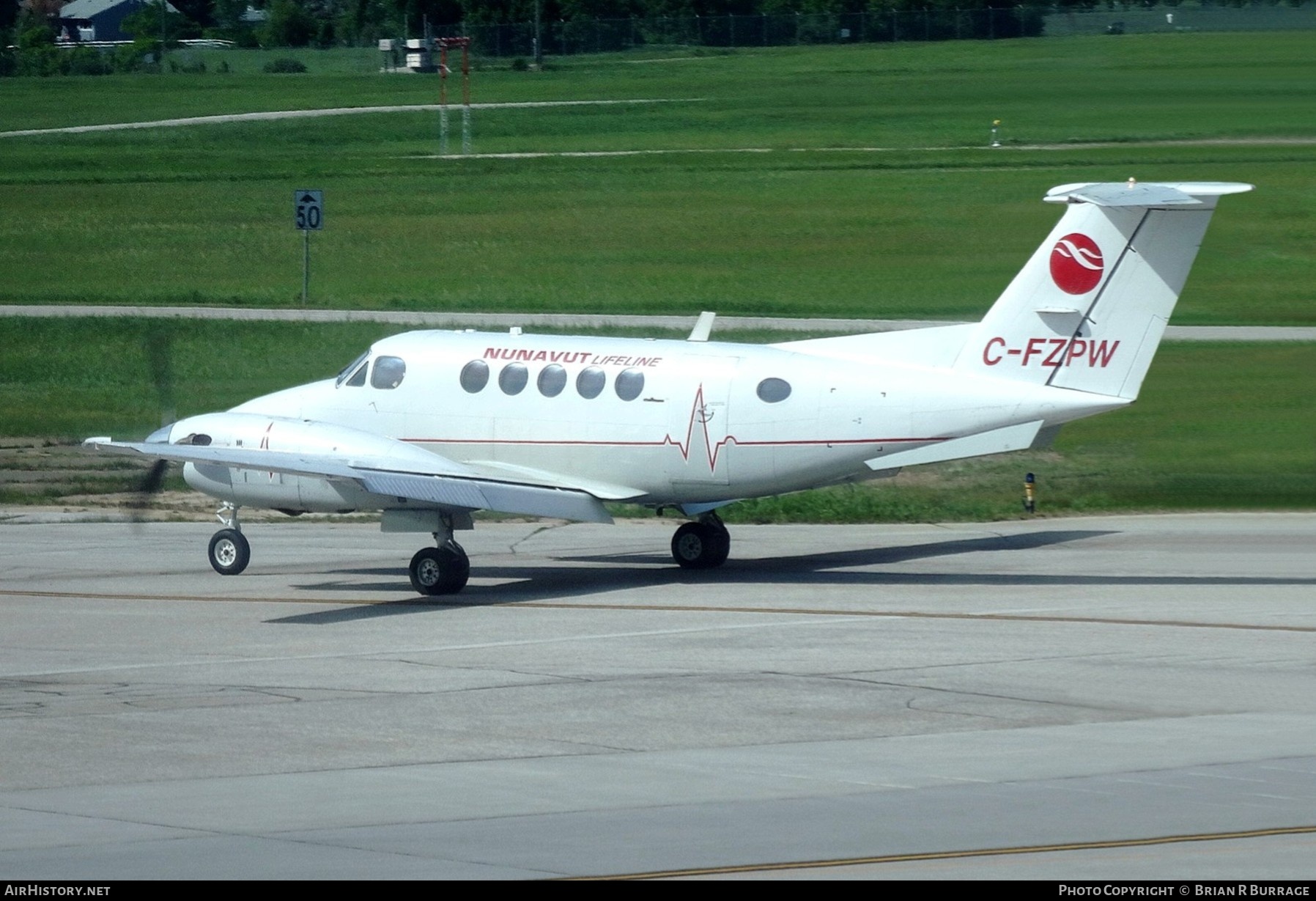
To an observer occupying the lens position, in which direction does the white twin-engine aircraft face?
facing away from the viewer and to the left of the viewer
